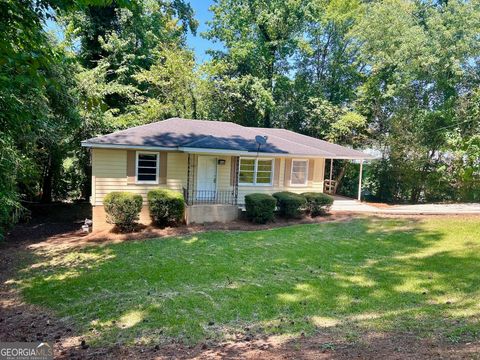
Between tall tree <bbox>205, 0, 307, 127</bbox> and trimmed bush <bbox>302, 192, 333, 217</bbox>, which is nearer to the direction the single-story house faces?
the trimmed bush

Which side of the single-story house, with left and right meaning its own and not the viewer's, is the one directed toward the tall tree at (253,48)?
back

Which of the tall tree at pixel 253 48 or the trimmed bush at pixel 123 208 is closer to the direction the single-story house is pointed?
the trimmed bush

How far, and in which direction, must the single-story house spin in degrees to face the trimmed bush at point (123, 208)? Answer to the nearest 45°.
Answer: approximately 45° to its right

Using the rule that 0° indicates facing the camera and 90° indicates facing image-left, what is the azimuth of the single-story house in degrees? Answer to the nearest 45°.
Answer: approximately 0°
